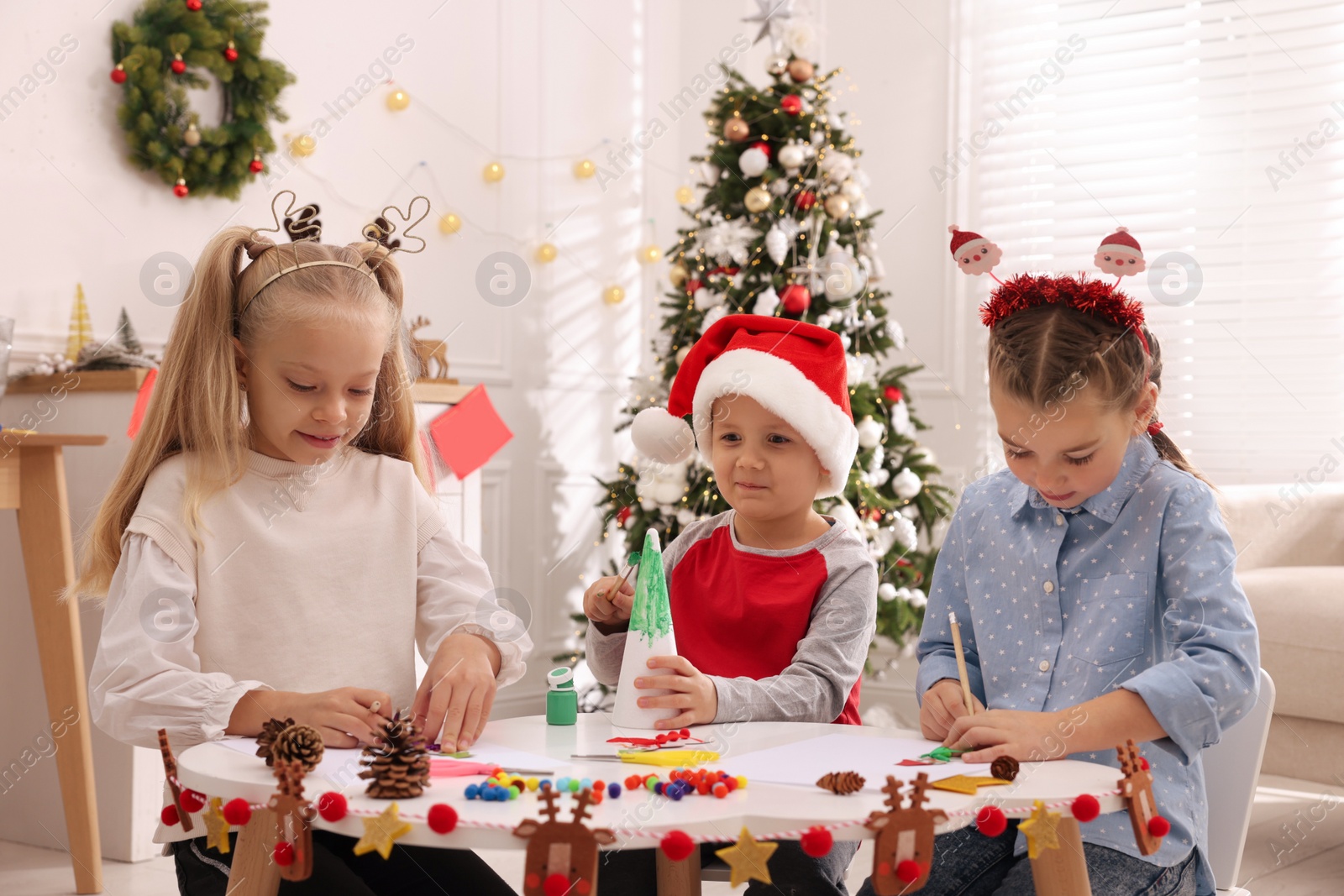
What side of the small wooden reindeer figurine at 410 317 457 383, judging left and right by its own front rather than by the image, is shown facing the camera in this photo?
left

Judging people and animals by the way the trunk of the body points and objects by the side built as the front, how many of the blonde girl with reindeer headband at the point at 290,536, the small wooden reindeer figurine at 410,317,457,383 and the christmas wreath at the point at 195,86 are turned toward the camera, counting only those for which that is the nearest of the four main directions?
2

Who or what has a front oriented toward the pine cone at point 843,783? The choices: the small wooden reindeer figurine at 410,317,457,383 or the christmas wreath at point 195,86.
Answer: the christmas wreath

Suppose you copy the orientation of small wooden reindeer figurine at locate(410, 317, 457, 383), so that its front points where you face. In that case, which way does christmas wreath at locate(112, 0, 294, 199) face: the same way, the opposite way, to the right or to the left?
to the left

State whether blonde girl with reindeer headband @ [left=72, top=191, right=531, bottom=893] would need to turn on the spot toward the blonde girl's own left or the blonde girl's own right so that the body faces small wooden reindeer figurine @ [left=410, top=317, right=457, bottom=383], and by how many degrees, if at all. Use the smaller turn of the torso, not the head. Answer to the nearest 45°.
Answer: approximately 180°

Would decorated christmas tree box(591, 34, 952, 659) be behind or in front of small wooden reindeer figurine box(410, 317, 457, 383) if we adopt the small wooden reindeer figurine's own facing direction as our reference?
behind

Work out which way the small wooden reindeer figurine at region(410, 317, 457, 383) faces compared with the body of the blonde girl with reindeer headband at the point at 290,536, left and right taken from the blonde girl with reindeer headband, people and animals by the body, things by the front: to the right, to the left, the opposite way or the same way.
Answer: to the right

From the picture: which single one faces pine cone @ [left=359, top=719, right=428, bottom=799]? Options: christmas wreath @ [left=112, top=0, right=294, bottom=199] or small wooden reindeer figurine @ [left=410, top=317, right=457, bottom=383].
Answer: the christmas wreath

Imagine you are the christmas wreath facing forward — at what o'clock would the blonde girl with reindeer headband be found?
The blonde girl with reindeer headband is roughly at 12 o'clock from the christmas wreath.

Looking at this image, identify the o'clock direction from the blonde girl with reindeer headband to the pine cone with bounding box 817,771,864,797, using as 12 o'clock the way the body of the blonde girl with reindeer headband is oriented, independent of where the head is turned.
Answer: The pine cone is roughly at 11 o'clock from the blonde girl with reindeer headband.

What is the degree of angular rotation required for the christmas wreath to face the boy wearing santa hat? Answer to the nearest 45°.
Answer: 0° — it already faces them
